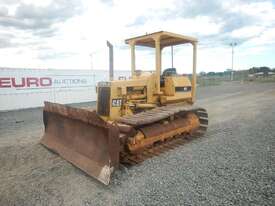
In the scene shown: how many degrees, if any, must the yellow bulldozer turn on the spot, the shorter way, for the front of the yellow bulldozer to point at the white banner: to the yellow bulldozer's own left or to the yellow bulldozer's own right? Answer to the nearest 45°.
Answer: approximately 90° to the yellow bulldozer's own right

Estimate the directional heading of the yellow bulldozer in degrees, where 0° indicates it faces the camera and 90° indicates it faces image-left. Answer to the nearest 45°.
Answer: approximately 45°
